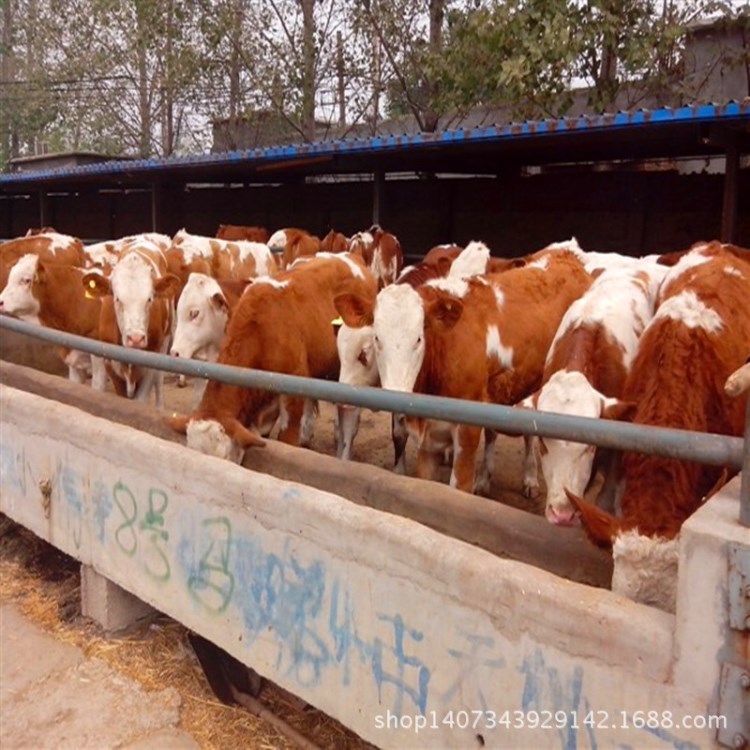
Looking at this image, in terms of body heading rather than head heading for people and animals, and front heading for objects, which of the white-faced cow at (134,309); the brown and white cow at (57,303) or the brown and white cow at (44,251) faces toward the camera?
the white-faced cow

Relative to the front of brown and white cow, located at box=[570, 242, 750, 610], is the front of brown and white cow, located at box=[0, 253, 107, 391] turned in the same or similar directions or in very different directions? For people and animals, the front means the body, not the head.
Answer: same or similar directions

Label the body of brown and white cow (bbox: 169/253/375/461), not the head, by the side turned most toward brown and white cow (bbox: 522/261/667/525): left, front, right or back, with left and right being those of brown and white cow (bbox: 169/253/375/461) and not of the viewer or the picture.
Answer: left

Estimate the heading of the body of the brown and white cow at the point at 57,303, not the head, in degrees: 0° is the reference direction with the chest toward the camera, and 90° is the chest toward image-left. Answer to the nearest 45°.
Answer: approximately 90°

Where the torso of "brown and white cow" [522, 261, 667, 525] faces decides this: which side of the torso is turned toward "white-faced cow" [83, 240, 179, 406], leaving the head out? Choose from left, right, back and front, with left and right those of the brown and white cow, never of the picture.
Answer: right

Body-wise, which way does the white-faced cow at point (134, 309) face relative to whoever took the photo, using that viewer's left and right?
facing the viewer

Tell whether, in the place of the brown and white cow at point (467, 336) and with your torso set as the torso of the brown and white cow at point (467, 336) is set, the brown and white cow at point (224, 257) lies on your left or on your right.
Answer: on your right

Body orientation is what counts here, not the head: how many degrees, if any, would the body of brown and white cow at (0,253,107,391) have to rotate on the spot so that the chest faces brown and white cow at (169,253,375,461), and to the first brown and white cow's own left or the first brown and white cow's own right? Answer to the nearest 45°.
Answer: approximately 135° to the first brown and white cow's own left

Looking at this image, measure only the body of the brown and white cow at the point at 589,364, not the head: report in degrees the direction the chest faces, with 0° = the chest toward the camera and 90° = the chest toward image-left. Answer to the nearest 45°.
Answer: approximately 45°

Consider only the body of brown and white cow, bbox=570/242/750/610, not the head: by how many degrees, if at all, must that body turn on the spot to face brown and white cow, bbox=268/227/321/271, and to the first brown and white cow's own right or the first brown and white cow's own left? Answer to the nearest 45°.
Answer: approximately 90° to the first brown and white cow's own right

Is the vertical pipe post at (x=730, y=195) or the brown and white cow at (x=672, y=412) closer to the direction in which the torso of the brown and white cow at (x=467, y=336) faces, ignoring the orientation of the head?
the brown and white cow

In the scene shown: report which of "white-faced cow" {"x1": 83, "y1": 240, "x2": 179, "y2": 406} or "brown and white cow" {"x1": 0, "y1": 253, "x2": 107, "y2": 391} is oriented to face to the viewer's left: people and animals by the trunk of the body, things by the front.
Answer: the brown and white cow

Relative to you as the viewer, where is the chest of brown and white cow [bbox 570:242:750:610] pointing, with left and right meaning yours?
facing the viewer and to the left of the viewer
